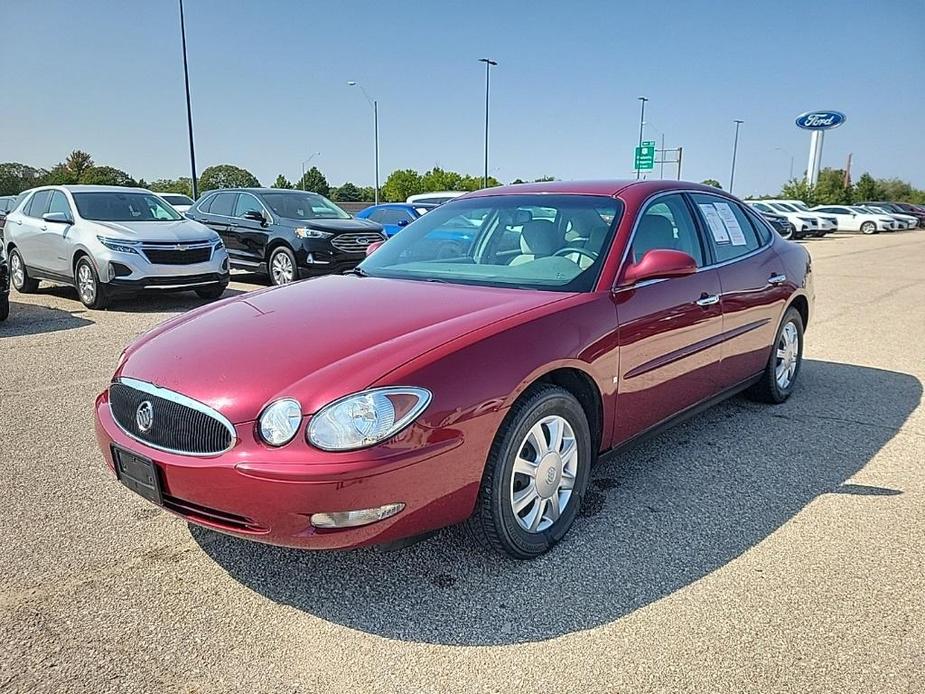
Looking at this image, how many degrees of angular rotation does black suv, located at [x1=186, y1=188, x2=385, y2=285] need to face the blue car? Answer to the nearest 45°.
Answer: approximately 90° to its left

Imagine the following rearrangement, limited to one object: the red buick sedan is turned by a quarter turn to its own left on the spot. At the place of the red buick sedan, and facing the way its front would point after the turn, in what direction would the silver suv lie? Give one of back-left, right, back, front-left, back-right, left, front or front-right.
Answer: back

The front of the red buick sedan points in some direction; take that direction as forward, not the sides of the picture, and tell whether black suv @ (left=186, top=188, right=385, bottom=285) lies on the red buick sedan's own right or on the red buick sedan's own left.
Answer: on the red buick sedan's own right

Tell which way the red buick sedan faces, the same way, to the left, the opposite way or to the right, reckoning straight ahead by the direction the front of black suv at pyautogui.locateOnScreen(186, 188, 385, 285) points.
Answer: to the right

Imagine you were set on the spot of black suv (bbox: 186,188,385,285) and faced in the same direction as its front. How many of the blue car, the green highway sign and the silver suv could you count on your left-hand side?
2

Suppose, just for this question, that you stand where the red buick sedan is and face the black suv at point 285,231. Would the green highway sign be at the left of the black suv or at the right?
right

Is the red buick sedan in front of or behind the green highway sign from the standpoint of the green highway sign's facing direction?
in front

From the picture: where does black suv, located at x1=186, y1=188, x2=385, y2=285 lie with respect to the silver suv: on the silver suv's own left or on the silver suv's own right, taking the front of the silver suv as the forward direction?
on the silver suv's own left

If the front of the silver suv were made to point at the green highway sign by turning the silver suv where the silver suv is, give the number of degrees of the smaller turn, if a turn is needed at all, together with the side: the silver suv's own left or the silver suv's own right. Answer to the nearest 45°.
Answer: approximately 90° to the silver suv's own left

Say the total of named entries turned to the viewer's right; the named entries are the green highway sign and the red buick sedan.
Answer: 0

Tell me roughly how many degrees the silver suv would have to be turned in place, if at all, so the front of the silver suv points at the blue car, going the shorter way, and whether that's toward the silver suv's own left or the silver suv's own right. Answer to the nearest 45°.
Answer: approximately 90° to the silver suv's own left

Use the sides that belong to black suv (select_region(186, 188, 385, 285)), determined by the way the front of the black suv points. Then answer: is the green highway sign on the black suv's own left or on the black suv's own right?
on the black suv's own left

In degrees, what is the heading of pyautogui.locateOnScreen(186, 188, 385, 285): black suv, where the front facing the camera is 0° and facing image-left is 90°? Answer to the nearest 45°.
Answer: approximately 315°

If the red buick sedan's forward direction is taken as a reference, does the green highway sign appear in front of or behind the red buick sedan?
behind
